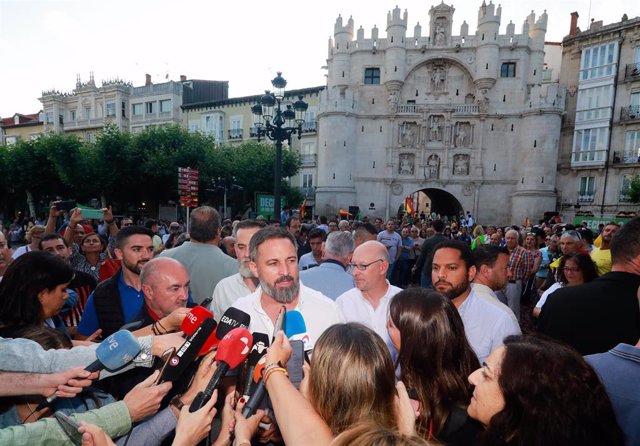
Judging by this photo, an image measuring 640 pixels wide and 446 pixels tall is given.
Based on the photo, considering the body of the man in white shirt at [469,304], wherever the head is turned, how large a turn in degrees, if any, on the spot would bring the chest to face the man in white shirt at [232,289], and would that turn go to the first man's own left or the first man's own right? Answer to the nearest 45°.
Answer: approximately 45° to the first man's own right

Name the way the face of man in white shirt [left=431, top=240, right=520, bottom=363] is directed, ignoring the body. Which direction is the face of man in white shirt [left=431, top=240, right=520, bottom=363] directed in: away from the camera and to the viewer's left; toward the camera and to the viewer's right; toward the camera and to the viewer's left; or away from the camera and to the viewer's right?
toward the camera and to the viewer's left

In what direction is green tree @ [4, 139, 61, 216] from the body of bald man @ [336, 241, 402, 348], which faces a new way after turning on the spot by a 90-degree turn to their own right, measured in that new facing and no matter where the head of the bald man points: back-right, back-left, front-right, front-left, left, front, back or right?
front

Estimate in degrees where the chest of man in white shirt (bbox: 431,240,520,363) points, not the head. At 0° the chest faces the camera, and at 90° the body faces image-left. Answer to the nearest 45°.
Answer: approximately 45°

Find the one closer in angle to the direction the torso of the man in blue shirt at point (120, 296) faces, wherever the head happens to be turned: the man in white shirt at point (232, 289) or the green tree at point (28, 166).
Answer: the man in white shirt

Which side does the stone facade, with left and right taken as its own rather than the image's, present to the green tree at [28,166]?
right

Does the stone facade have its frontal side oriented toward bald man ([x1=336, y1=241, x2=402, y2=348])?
yes

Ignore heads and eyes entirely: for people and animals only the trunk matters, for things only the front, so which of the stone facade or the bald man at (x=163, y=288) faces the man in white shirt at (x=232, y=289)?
the stone facade

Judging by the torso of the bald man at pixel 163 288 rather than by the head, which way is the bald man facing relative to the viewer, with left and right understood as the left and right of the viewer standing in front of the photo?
facing the viewer and to the right of the viewer

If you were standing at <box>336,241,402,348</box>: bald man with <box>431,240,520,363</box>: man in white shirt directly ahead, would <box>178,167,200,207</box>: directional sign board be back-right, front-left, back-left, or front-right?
back-left

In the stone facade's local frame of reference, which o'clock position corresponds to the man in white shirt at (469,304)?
The man in white shirt is roughly at 12 o'clock from the stone facade.

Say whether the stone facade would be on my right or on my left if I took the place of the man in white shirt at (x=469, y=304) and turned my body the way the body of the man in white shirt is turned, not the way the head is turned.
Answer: on my right

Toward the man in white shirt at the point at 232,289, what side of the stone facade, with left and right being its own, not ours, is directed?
front

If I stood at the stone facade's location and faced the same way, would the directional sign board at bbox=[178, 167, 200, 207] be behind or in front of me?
in front

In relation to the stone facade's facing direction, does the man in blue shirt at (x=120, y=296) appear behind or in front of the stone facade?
in front
